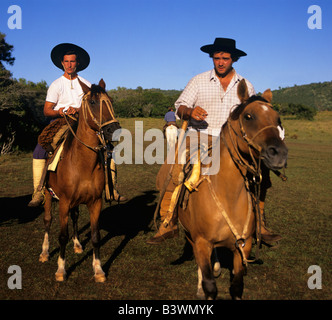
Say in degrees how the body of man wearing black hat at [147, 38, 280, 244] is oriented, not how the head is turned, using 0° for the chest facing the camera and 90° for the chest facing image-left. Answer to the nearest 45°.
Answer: approximately 0°

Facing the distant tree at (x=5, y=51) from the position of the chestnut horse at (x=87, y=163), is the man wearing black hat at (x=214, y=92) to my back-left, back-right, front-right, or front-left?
back-right

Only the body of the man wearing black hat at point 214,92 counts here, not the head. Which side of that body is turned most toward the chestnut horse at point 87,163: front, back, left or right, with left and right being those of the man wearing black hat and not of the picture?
right

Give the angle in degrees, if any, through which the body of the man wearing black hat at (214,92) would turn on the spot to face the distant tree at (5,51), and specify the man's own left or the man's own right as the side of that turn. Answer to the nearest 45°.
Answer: approximately 135° to the man's own right

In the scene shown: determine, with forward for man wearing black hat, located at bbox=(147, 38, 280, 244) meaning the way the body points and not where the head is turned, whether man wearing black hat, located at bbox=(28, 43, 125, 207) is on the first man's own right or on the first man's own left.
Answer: on the first man's own right
